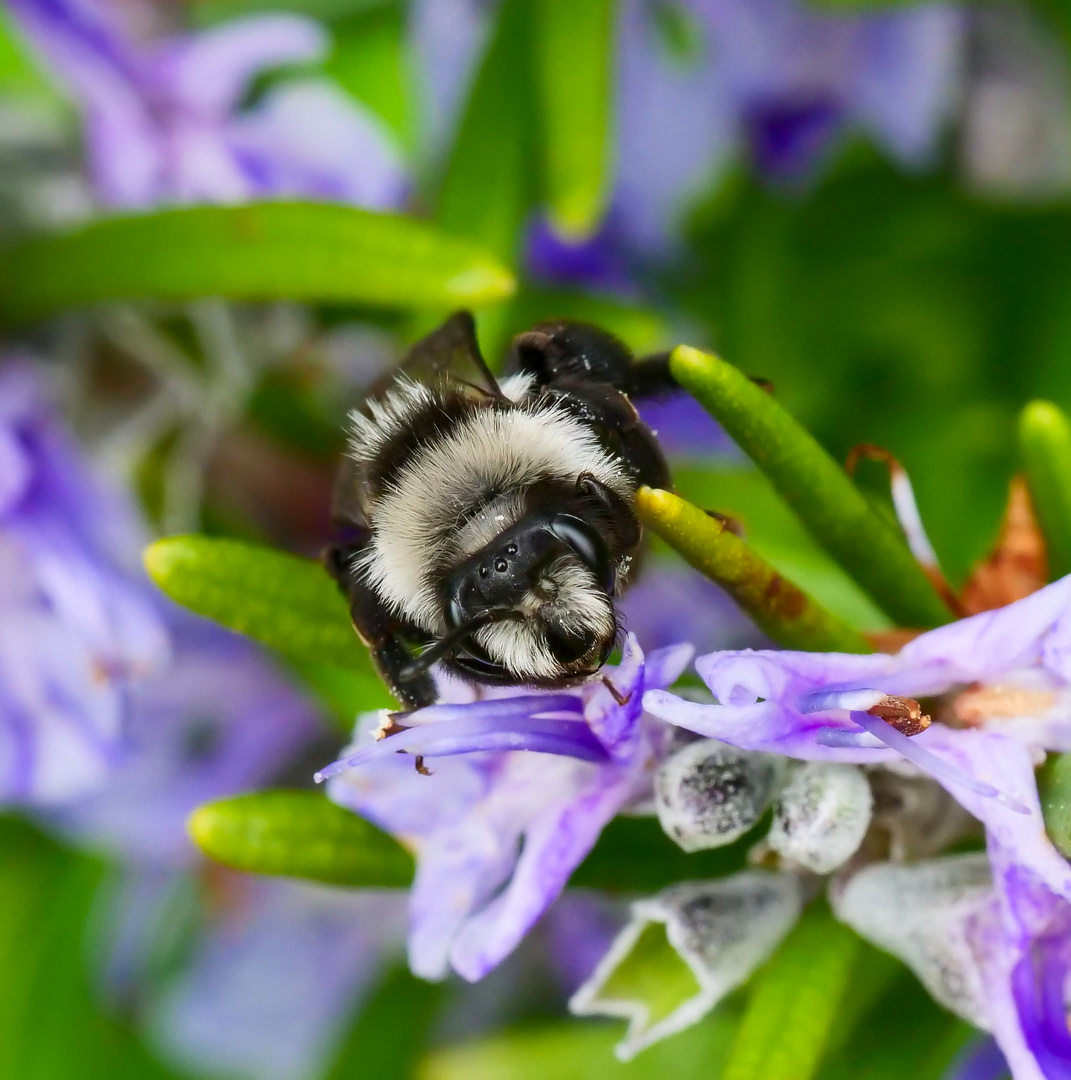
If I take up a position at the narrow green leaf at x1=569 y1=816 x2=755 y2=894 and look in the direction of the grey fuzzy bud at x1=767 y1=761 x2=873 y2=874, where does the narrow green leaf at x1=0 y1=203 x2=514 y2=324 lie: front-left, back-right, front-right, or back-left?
back-left

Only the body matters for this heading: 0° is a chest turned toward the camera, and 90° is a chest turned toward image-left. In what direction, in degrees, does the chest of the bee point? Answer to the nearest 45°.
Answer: approximately 315°
